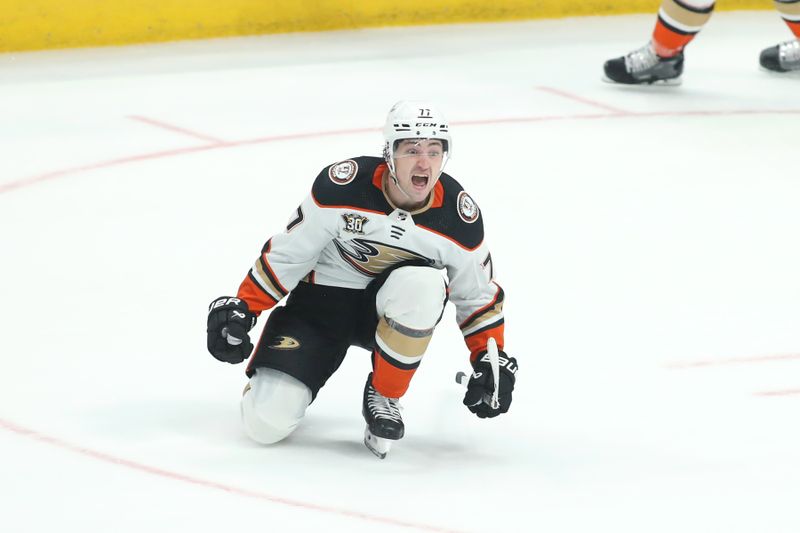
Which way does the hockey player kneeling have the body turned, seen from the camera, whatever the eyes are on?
toward the camera
